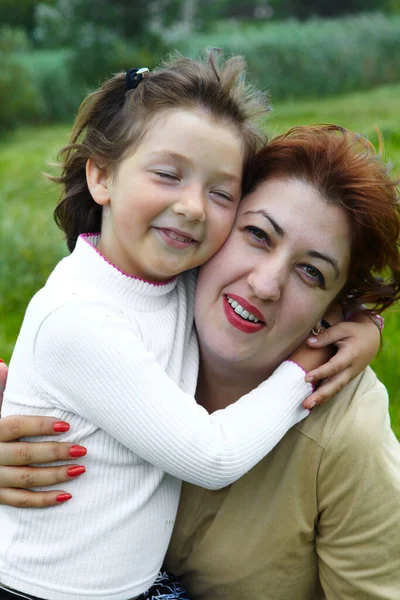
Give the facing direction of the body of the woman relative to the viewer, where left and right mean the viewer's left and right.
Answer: facing the viewer and to the left of the viewer
